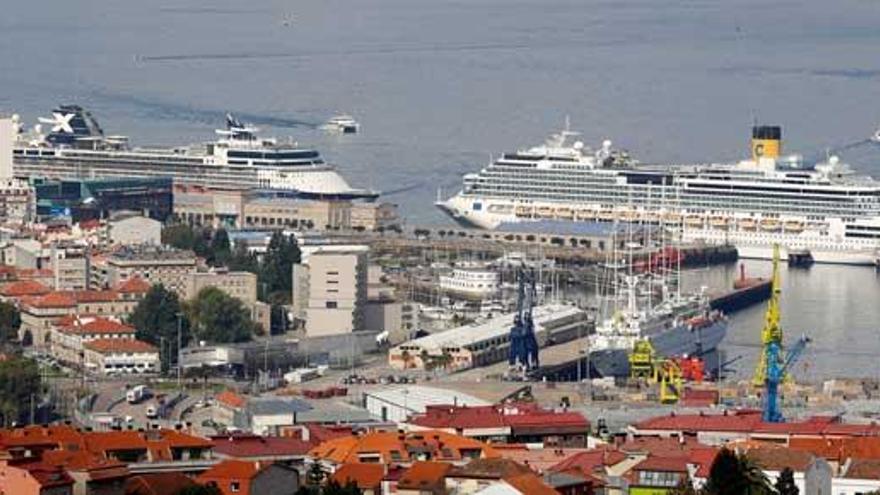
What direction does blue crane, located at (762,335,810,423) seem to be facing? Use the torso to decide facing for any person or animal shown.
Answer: to the viewer's right

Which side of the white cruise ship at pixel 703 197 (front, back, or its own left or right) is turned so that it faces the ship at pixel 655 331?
left

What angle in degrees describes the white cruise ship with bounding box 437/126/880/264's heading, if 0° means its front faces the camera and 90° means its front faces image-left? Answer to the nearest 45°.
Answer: approximately 90°

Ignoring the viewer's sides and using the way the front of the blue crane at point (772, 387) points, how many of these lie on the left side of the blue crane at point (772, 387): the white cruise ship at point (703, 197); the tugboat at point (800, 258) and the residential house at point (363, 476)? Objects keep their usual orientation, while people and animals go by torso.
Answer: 2

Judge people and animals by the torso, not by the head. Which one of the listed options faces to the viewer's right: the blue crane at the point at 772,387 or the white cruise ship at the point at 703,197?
the blue crane

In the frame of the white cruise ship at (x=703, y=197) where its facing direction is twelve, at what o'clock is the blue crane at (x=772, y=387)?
The blue crane is roughly at 9 o'clock from the white cruise ship.

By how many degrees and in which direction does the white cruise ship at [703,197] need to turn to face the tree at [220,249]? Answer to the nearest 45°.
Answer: approximately 45° to its left

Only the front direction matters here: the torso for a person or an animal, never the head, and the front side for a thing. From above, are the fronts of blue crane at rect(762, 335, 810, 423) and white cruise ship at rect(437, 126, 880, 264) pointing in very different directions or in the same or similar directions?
very different directions

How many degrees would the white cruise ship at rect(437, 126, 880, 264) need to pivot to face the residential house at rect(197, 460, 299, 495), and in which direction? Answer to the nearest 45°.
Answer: approximately 90° to its left
